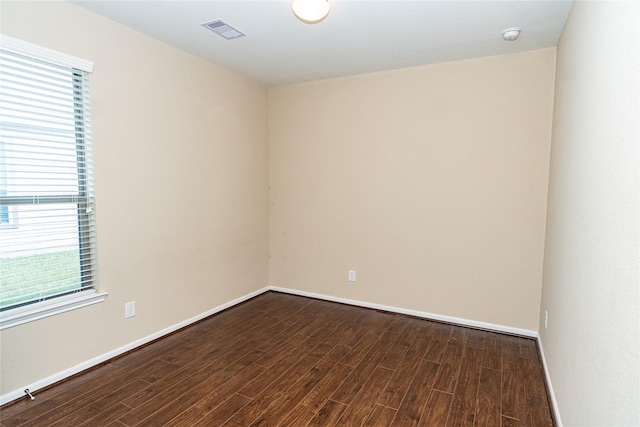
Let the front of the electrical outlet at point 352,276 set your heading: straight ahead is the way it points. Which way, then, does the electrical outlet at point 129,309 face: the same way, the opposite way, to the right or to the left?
to the left

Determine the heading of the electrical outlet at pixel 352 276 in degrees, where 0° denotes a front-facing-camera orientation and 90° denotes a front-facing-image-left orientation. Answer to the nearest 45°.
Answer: approximately 0°

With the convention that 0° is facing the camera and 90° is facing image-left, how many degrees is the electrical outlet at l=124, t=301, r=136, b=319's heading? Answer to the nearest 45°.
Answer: approximately 315°

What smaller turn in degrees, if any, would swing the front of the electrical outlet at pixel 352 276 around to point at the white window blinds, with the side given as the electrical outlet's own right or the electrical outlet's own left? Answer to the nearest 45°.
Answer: approximately 45° to the electrical outlet's own right

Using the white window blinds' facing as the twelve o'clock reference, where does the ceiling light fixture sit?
The ceiling light fixture is roughly at 12 o'clock from the white window blinds.

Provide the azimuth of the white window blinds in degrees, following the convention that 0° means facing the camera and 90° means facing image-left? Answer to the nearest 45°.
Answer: approximately 315°

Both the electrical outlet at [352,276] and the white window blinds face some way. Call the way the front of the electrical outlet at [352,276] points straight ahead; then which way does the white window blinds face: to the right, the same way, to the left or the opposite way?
to the left
